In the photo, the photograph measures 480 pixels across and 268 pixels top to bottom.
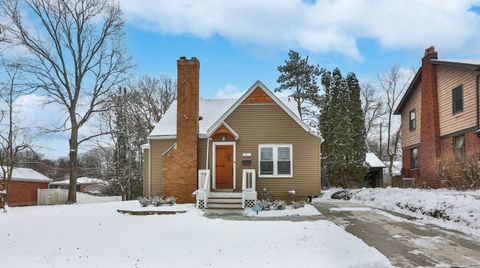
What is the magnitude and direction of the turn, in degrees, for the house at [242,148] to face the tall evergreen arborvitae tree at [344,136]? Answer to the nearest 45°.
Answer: approximately 135° to its left

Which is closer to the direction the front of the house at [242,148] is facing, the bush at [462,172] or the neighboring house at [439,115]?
the bush

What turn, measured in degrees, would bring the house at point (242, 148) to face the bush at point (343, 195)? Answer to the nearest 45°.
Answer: approximately 135° to its left

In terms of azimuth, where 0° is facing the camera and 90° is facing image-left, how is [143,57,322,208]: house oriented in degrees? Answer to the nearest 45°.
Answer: approximately 0°

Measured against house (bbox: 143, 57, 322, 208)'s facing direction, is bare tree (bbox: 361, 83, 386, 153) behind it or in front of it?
behind

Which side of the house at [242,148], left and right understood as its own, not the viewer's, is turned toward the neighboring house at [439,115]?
left
